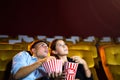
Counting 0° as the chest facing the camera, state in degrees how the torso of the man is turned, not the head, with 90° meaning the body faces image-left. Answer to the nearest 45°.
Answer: approximately 315°

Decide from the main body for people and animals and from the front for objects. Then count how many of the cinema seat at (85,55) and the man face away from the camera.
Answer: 0

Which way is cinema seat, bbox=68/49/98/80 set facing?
toward the camera

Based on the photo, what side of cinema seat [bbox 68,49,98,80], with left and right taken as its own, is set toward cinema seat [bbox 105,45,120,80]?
left

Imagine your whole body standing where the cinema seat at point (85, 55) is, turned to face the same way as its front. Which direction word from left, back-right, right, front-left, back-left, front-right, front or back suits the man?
front-right

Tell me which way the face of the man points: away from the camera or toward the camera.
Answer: toward the camera
